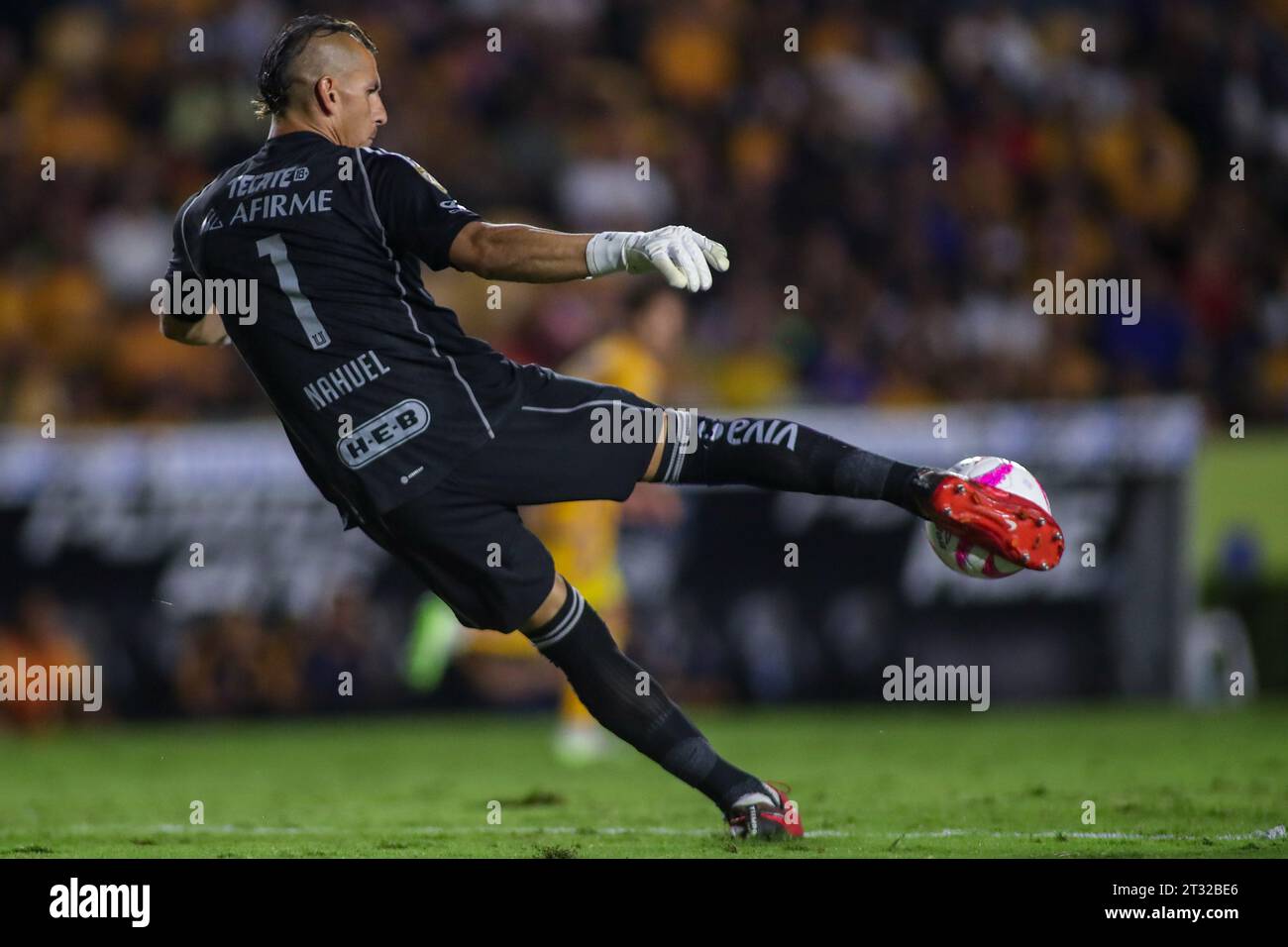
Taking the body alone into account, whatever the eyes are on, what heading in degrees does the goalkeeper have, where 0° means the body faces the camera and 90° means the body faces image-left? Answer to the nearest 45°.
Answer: approximately 225°

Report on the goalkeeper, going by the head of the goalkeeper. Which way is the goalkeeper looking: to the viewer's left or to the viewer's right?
to the viewer's right

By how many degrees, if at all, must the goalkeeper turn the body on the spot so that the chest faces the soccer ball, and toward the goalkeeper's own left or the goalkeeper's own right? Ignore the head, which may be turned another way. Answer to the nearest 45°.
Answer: approximately 45° to the goalkeeper's own right
